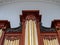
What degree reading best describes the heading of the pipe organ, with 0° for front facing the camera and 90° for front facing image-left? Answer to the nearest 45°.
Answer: approximately 0°
